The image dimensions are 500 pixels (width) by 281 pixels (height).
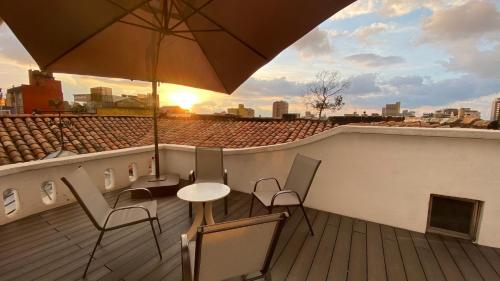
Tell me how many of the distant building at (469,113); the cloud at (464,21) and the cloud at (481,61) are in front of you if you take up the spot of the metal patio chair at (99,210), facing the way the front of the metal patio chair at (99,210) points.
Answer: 3

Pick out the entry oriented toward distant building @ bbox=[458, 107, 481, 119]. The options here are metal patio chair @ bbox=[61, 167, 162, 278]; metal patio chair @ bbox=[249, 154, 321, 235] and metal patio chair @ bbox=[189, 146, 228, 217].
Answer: metal patio chair @ bbox=[61, 167, 162, 278]

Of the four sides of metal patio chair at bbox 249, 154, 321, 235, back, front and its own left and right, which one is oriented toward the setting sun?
right

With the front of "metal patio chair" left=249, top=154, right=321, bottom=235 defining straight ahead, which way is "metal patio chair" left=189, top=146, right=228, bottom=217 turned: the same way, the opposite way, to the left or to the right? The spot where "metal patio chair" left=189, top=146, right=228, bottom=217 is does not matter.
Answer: to the left

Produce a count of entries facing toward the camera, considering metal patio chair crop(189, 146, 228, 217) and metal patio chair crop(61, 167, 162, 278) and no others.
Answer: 1

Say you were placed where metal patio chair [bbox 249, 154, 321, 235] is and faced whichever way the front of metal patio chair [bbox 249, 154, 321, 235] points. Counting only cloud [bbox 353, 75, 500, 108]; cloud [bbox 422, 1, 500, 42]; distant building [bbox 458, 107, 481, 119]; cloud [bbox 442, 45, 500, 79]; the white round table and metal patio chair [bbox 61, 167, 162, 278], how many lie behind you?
4

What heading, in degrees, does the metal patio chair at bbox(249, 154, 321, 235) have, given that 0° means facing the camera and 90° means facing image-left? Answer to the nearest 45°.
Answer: approximately 45°

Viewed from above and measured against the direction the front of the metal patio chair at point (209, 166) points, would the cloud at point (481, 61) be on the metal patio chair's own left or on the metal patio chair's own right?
on the metal patio chair's own left

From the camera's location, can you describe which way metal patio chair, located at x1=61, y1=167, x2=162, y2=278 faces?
facing to the right of the viewer

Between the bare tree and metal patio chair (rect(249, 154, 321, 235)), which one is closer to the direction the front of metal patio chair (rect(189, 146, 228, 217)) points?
the metal patio chair

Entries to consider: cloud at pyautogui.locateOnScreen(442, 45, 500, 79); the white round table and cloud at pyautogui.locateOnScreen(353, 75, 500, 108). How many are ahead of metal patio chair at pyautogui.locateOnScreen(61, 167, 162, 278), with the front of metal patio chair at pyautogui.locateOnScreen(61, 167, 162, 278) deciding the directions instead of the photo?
3

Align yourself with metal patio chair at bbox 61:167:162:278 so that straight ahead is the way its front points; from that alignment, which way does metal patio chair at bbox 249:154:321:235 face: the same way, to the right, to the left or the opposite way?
the opposite way

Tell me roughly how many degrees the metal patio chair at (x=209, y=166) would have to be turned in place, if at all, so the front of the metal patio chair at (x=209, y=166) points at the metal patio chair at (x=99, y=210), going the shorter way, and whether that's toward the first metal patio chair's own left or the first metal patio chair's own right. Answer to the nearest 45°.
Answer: approximately 45° to the first metal patio chair's own right
